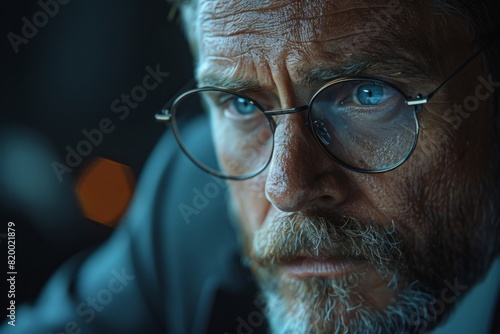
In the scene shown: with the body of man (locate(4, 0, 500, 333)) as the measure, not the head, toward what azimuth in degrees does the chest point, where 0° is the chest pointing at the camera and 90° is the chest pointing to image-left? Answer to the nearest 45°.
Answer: approximately 45°

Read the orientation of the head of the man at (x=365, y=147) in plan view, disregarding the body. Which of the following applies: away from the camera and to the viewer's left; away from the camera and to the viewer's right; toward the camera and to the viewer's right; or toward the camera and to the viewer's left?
toward the camera and to the viewer's left
